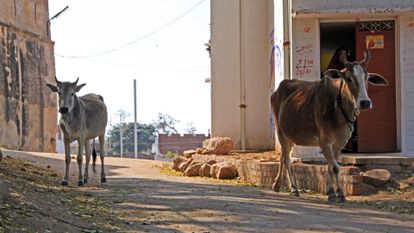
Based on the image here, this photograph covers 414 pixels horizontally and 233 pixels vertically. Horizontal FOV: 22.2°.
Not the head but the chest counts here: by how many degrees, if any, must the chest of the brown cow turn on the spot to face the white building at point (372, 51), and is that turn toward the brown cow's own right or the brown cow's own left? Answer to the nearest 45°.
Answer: approximately 135° to the brown cow's own left

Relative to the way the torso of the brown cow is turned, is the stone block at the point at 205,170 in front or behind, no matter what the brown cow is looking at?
behind

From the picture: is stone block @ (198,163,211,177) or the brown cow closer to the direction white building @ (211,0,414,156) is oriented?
the brown cow

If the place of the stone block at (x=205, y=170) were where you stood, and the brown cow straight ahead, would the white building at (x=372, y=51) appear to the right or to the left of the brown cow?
left

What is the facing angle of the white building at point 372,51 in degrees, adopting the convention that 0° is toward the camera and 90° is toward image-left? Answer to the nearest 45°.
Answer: approximately 0°

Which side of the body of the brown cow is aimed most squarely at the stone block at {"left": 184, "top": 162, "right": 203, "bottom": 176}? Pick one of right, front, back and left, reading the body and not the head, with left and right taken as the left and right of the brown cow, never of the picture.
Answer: back

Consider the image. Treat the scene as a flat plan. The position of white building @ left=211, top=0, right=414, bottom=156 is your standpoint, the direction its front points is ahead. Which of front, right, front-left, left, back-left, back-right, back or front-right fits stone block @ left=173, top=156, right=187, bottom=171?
back-right
